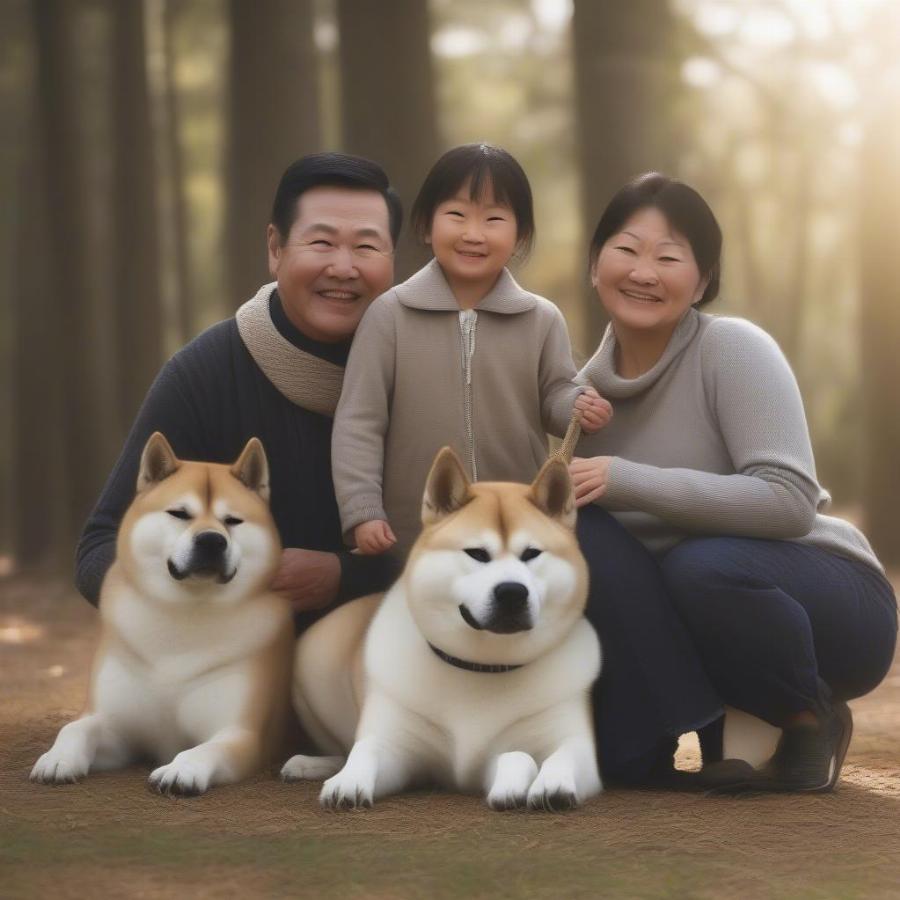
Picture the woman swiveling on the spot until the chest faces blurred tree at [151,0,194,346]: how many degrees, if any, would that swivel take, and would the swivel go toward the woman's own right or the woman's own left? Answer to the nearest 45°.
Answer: approximately 90° to the woman's own right

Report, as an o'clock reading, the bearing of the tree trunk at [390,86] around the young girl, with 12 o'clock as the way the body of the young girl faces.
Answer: The tree trunk is roughly at 6 o'clock from the young girl.

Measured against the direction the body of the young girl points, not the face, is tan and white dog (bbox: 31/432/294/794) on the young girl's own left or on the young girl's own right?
on the young girl's own right

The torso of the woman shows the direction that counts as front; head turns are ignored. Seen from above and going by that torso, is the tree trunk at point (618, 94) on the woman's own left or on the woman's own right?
on the woman's own right

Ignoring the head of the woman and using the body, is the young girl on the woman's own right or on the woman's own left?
on the woman's own right

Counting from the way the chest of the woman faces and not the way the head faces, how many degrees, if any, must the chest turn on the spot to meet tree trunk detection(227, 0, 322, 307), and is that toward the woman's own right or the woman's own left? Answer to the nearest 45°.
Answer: approximately 90° to the woman's own right
